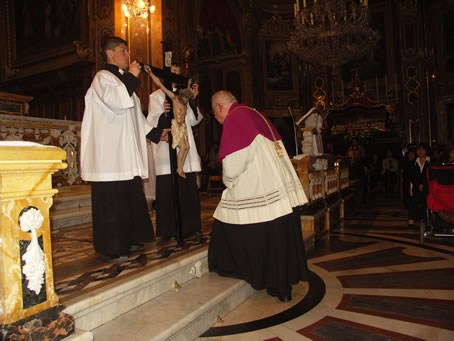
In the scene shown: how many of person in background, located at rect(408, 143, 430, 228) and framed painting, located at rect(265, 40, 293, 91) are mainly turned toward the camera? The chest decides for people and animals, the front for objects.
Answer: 2

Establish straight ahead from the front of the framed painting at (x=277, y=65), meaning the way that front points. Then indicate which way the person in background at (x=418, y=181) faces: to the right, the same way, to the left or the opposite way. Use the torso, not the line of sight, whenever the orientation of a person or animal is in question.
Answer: the same way

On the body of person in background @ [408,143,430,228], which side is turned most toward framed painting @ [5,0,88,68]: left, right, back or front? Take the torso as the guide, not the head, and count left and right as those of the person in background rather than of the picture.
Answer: right

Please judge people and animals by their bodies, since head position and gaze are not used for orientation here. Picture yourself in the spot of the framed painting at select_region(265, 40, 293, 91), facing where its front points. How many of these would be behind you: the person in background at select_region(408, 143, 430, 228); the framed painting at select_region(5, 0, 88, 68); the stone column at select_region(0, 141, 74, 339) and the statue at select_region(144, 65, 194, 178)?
0

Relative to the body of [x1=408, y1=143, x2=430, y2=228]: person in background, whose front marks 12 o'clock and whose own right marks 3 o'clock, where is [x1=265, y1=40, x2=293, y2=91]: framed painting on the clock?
The framed painting is roughly at 5 o'clock from the person in background.

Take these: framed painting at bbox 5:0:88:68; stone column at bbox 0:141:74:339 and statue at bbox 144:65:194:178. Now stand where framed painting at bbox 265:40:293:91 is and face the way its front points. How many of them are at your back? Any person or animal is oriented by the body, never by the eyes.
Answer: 0

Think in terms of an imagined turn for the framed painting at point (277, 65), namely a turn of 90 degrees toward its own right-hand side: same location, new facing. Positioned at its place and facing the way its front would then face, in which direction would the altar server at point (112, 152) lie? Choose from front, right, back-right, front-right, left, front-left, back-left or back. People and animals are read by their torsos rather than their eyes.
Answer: left

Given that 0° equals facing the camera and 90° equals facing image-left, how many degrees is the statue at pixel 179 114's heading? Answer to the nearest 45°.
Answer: approximately 315°

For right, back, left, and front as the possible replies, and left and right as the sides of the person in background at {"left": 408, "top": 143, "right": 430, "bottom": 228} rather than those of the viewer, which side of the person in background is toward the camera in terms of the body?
front

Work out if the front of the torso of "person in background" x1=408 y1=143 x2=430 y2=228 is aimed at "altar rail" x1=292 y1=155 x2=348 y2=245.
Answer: no

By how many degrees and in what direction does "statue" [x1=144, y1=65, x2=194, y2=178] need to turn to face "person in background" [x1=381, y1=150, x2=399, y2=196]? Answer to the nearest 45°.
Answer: approximately 90° to its left

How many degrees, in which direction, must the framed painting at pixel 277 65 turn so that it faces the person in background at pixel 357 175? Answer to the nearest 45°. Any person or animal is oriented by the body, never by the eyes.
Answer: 0° — it already faces them

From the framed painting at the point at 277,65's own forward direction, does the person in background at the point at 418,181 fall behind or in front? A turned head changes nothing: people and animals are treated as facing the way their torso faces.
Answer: in front

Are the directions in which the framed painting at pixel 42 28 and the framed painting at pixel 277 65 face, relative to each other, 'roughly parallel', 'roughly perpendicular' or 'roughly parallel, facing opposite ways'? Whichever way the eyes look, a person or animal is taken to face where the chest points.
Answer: roughly perpendicular

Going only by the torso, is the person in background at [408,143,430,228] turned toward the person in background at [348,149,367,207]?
no

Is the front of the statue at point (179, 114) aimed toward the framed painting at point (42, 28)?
no
